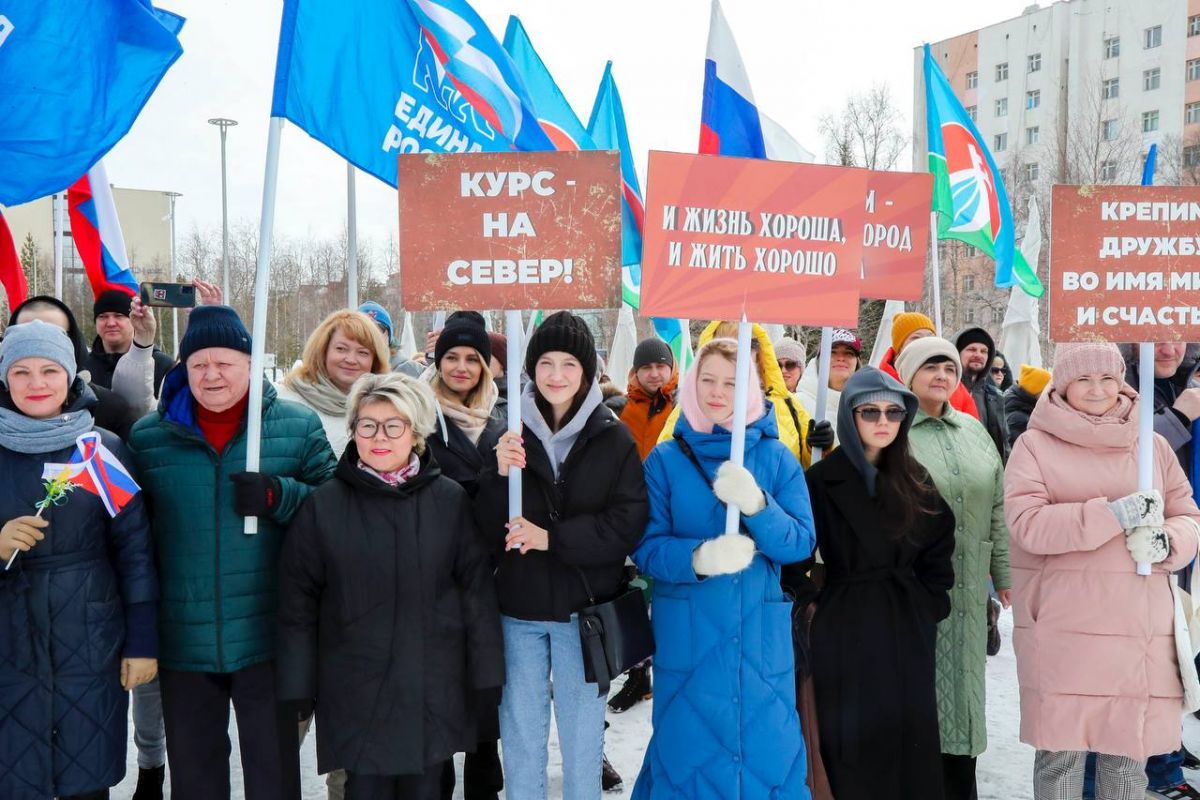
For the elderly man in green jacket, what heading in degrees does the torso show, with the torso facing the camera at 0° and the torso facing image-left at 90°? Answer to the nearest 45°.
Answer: approximately 0°

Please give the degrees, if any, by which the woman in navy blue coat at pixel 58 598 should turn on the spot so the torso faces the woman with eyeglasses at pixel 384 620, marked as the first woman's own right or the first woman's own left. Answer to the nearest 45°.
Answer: approximately 45° to the first woman's own left

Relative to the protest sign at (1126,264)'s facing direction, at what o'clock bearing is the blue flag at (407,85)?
The blue flag is roughly at 2 o'clock from the protest sign.

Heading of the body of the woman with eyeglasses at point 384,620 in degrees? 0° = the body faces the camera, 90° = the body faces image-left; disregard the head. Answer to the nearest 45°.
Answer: approximately 0°

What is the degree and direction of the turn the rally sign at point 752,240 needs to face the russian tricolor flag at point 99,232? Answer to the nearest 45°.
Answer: approximately 90° to its right

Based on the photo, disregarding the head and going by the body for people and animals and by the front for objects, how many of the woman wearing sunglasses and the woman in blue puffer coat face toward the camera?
2
